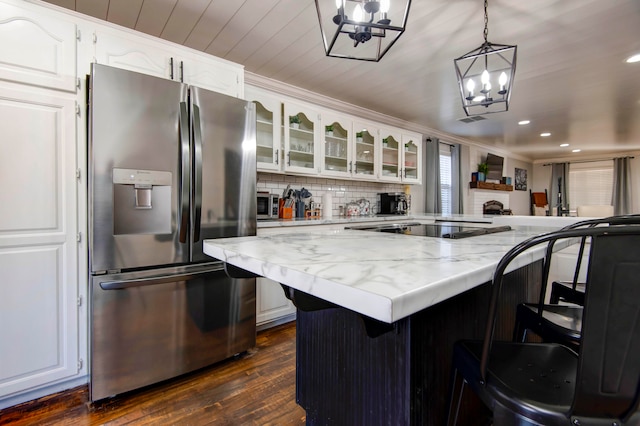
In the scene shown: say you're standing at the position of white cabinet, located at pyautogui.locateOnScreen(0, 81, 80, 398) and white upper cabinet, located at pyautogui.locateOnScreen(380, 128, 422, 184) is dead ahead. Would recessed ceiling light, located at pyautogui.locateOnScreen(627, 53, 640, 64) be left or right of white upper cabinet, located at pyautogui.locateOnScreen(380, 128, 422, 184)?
right

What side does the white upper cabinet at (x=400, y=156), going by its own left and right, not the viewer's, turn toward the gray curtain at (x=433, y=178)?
left

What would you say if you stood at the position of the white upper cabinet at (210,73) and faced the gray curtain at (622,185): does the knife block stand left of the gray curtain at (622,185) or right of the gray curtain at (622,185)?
left

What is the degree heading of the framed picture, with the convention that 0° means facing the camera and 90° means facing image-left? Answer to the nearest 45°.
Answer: approximately 315°

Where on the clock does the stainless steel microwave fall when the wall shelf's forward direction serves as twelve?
The stainless steel microwave is roughly at 2 o'clock from the wall shelf.

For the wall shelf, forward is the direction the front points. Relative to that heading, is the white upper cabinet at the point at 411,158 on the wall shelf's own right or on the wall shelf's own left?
on the wall shelf's own right

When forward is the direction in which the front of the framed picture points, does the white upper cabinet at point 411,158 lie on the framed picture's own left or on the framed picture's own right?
on the framed picture's own right

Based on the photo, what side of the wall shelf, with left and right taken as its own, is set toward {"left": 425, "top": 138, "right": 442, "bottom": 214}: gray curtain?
right

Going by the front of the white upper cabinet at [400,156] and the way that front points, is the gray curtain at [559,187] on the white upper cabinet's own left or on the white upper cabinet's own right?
on the white upper cabinet's own left

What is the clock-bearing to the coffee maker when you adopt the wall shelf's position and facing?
The coffee maker is roughly at 2 o'clock from the wall shelf.

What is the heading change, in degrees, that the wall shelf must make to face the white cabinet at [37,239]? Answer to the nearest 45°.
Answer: approximately 45° to its right

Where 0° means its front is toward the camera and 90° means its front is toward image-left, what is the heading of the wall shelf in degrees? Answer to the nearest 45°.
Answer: approximately 315°
